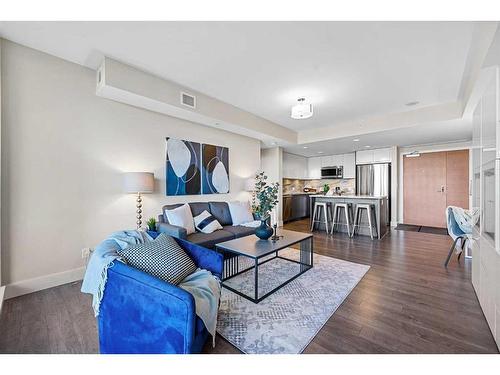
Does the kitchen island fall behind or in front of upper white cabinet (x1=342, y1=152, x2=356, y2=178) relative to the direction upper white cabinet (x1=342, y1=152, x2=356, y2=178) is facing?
in front

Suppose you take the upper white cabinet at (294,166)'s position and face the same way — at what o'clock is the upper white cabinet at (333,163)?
the upper white cabinet at (333,163) is roughly at 10 o'clock from the upper white cabinet at (294,166).

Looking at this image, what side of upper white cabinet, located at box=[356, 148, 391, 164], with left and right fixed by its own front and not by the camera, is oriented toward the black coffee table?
front

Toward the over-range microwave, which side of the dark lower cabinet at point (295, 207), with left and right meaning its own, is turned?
left

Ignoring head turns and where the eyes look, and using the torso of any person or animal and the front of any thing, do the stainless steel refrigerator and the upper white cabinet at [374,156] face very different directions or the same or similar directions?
same or similar directions

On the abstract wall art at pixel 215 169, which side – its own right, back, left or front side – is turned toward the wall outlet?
right

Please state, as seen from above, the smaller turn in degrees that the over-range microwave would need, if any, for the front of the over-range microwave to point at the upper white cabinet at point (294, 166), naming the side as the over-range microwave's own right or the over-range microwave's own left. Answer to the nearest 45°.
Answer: approximately 90° to the over-range microwave's own right

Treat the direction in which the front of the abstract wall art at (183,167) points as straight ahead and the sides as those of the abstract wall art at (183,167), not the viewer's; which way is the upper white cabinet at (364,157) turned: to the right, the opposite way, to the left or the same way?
to the right

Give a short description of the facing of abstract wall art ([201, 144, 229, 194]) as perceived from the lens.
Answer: facing the viewer and to the right of the viewer

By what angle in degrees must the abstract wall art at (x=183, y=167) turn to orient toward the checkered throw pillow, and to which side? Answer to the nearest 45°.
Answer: approximately 45° to its right

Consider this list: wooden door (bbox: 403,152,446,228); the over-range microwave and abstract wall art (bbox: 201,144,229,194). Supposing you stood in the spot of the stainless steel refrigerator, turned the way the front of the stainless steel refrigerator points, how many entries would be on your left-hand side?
1

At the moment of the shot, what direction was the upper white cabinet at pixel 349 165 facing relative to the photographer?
facing the viewer

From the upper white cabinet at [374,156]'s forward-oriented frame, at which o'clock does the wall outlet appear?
The wall outlet is roughly at 1 o'clock from the upper white cabinet.

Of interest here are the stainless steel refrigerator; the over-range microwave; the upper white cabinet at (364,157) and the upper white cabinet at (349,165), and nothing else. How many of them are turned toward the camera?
4

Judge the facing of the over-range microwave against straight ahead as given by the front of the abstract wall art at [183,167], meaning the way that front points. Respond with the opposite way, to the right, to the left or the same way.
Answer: to the right

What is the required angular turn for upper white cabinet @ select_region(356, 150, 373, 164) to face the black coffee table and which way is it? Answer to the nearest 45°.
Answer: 0° — it already faces it

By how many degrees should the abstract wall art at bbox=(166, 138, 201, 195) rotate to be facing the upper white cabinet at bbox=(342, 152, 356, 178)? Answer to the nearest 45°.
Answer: approximately 45° to its left

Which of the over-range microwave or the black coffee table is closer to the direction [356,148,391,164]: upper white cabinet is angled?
the black coffee table

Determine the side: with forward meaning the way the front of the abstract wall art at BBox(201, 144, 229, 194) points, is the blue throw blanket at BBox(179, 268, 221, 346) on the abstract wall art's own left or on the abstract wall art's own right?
on the abstract wall art's own right
